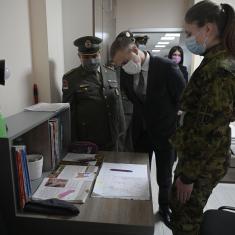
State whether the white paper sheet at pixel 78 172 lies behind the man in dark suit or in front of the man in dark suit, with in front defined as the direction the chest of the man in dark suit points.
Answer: in front

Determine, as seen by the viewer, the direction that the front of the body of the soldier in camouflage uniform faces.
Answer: to the viewer's left

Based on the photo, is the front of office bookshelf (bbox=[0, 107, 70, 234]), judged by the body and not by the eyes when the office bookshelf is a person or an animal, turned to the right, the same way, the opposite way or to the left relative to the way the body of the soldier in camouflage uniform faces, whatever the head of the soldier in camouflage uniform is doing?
the opposite way

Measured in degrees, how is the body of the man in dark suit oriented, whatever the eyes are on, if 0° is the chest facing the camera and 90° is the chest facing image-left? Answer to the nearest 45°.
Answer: approximately 45°

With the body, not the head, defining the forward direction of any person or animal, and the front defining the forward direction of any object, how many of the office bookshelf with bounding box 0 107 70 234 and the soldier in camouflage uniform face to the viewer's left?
1

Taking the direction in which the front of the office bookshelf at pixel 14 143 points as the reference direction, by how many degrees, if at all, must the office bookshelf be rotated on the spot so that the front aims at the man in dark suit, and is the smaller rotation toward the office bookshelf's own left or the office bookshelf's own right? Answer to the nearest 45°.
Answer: approximately 90° to the office bookshelf's own left

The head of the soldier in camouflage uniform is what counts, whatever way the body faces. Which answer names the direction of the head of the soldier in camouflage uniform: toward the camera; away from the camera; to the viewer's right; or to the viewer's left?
to the viewer's left

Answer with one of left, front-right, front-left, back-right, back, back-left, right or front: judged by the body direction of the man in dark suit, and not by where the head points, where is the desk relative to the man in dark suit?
front-left

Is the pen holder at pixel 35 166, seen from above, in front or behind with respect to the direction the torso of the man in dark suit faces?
in front

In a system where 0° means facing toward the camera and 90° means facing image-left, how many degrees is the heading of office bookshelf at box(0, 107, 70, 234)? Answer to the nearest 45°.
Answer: approximately 315°
